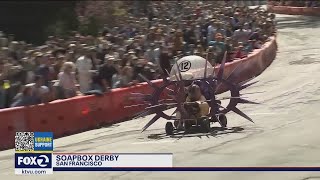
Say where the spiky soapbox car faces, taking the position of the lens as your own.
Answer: facing the viewer

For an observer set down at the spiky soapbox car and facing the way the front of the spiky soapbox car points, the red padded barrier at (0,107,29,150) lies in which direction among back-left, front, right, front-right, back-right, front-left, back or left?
right

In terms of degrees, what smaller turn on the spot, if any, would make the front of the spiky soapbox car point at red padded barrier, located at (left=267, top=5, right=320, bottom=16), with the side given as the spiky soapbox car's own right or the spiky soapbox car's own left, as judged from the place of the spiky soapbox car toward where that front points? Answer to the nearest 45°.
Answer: approximately 180°

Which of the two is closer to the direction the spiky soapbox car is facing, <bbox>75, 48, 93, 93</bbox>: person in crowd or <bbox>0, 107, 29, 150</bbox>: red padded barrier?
the red padded barrier

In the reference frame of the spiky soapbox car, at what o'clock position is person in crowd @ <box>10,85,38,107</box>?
The person in crowd is roughly at 3 o'clock from the spiky soapbox car.
